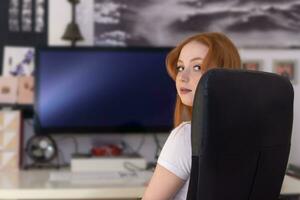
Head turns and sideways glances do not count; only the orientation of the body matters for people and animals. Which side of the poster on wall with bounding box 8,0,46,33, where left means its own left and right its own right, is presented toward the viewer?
front

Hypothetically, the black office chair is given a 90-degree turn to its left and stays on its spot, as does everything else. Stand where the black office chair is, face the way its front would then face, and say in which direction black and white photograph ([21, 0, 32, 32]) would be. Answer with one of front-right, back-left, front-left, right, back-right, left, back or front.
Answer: right

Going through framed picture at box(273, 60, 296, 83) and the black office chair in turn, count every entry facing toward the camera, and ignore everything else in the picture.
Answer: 1

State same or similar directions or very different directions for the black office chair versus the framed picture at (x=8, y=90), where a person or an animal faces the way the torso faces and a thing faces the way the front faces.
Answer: very different directions

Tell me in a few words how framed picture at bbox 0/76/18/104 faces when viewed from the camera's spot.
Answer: facing the viewer

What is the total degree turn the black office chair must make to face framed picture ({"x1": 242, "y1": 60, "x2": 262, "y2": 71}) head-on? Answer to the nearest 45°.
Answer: approximately 45° to its right

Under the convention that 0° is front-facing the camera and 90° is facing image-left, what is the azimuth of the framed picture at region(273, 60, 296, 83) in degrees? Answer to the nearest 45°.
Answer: approximately 0°

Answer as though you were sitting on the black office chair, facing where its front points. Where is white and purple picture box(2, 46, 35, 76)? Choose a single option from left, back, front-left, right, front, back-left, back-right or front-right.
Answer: front

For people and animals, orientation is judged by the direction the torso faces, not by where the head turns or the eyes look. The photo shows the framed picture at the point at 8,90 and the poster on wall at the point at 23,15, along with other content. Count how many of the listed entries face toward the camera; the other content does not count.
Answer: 2

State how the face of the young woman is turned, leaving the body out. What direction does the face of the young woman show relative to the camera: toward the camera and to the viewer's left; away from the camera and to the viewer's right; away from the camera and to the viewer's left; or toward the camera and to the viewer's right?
toward the camera and to the viewer's left

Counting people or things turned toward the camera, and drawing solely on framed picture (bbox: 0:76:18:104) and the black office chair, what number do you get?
1
